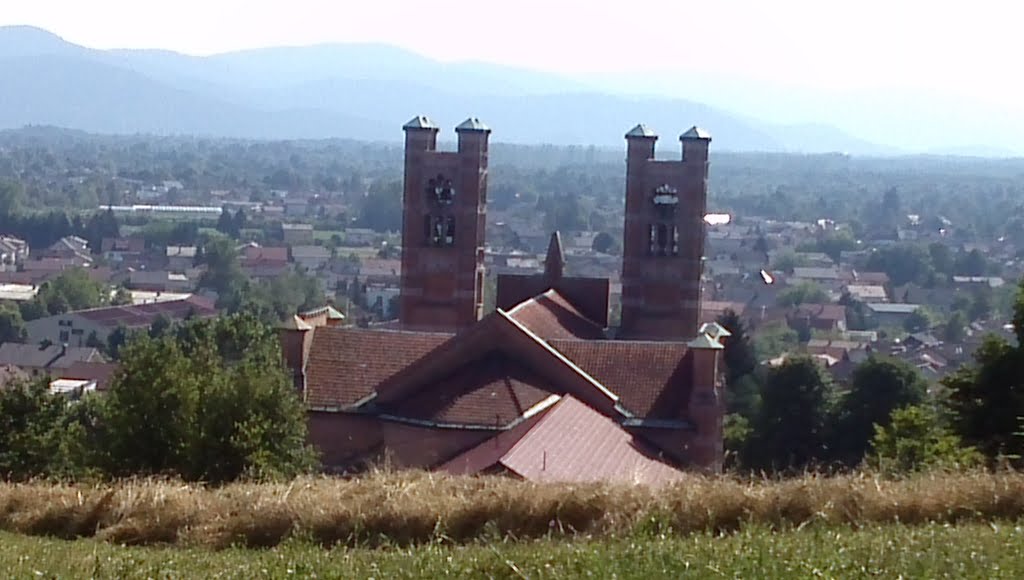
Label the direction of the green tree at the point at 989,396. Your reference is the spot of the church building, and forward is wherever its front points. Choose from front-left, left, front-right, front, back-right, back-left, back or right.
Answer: back-right

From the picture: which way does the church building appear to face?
away from the camera

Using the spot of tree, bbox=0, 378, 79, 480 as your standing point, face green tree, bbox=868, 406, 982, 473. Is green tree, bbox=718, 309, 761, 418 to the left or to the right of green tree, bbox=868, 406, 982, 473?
left

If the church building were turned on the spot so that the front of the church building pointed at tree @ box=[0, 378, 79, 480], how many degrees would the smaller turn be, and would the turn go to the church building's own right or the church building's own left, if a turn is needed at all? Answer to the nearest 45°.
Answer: approximately 90° to the church building's own left

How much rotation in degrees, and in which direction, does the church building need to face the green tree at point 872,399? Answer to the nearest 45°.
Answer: approximately 45° to its right

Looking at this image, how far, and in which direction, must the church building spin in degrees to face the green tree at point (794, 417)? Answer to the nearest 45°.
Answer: approximately 45° to its right

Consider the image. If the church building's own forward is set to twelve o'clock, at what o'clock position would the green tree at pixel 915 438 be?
The green tree is roughly at 3 o'clock from the church building.
